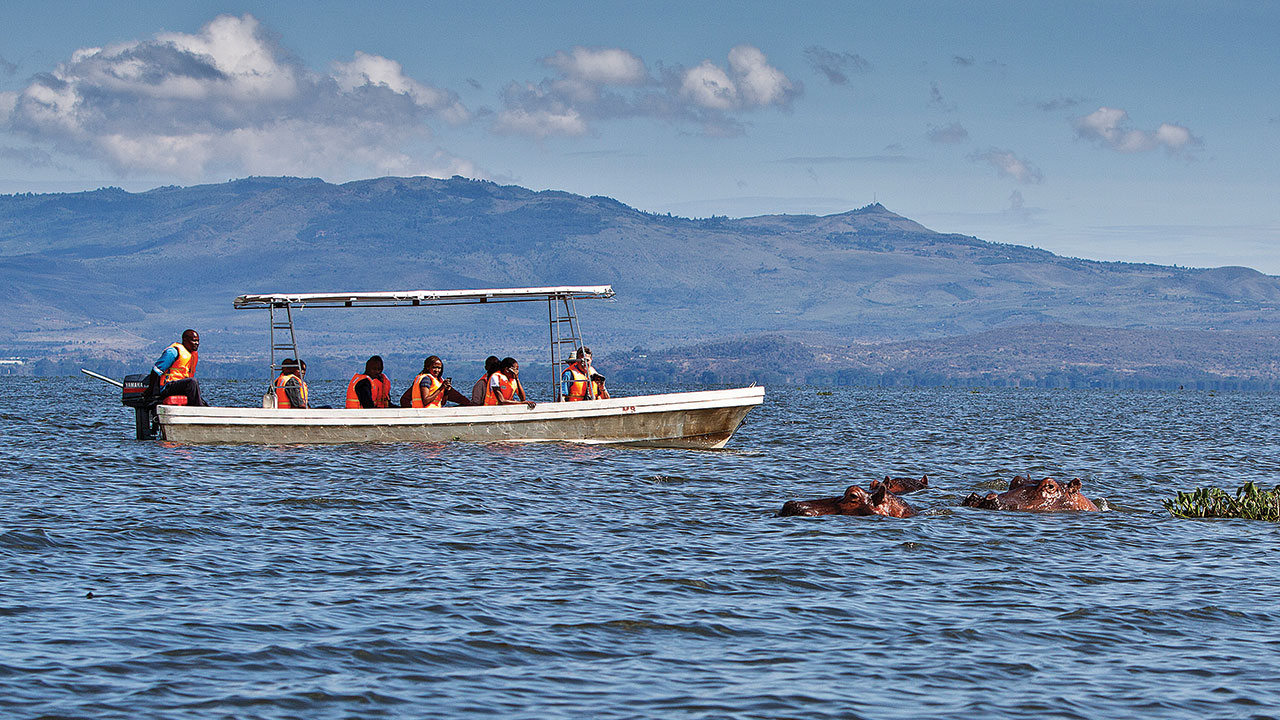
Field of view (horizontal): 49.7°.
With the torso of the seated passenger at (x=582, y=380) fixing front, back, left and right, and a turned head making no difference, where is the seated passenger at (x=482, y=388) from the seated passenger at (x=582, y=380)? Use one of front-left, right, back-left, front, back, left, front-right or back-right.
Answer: back-right

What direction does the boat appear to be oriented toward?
to the viewer's right

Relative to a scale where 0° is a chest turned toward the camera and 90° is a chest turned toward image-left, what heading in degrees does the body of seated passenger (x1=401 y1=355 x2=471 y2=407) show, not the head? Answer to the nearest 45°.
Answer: approximately 315°

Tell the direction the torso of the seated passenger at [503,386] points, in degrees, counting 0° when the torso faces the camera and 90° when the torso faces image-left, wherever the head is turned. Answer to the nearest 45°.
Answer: approximately 315°

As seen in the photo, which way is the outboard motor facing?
to the viewer's right

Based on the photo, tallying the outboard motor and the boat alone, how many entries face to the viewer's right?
2

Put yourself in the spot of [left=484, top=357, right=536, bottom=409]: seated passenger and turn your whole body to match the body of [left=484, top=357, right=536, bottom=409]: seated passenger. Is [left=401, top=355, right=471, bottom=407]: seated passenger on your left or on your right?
on your right

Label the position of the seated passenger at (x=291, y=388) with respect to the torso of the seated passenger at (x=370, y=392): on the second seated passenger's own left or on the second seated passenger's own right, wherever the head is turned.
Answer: on the second seated passenger's own right

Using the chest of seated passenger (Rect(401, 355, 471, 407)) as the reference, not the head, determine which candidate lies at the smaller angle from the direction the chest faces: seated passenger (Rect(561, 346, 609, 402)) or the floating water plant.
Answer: the floating water plant

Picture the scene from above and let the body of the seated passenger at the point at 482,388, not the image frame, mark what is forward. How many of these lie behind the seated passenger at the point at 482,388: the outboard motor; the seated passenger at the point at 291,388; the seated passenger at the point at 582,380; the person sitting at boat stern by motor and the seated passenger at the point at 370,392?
4

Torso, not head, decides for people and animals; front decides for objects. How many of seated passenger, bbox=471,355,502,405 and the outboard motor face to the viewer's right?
2
